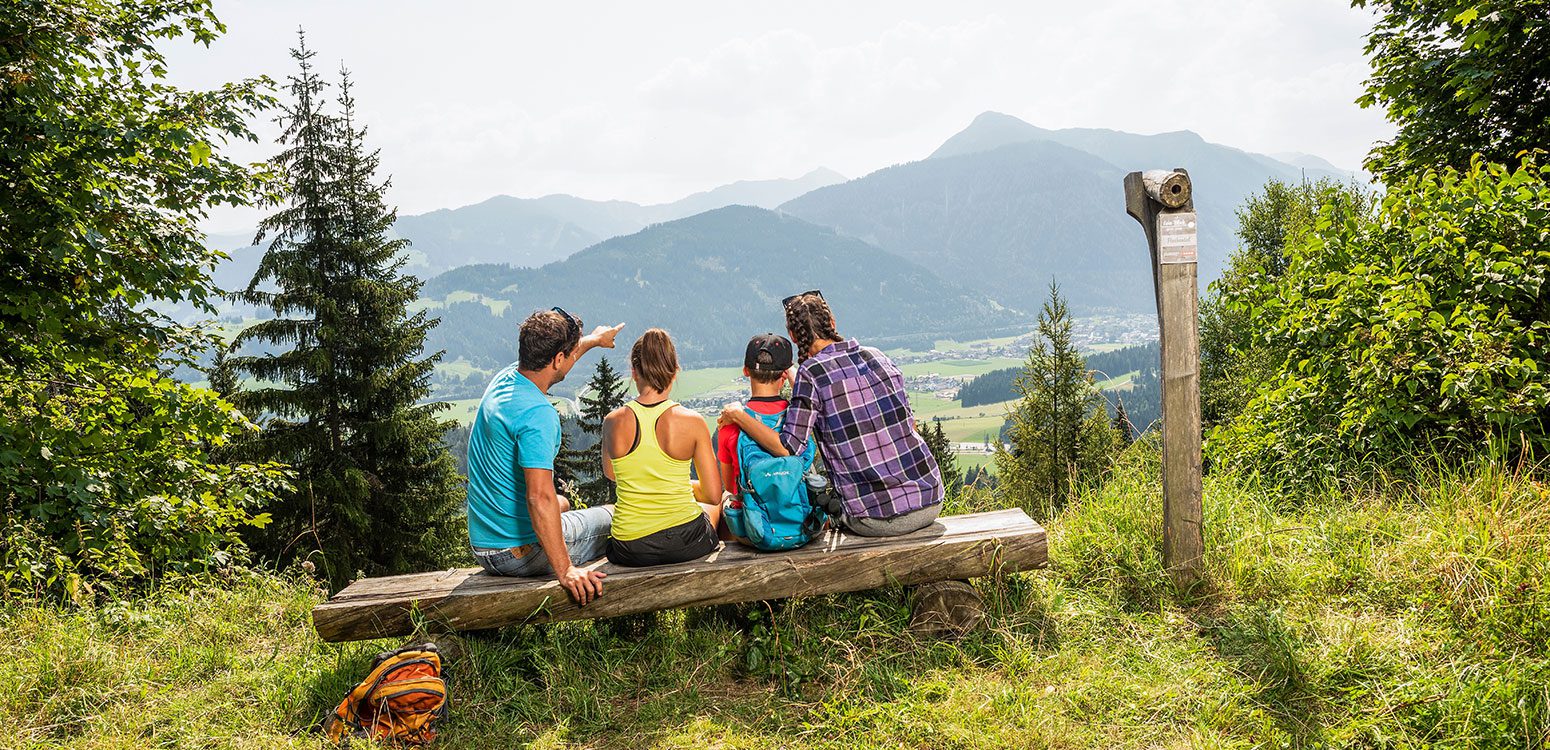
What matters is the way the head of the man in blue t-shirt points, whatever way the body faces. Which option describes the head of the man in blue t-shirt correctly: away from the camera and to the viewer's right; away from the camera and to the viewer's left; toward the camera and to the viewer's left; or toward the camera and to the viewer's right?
away from the camera and to the viewer's right

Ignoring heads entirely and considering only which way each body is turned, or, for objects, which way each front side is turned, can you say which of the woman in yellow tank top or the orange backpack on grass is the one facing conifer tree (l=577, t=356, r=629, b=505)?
the woman in yellow tank top

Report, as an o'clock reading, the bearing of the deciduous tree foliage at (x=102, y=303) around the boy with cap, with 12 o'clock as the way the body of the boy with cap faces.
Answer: The deciduous tree foliage is roughly at 10 o'clock from the boy with cap.

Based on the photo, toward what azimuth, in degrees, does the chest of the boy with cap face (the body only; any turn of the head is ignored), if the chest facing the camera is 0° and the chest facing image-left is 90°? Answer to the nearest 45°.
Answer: approximately 180°

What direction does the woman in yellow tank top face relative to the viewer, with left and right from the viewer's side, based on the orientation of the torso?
facing away from the viewer
